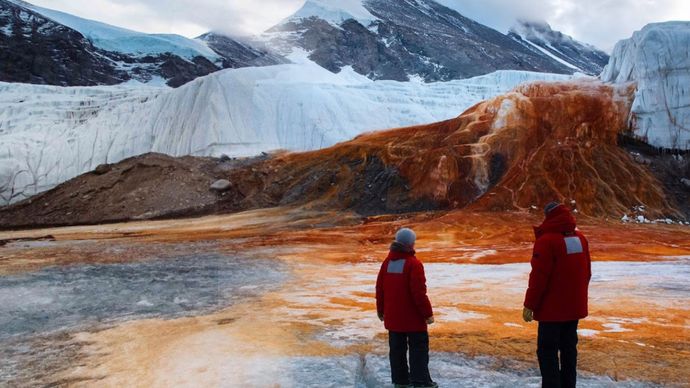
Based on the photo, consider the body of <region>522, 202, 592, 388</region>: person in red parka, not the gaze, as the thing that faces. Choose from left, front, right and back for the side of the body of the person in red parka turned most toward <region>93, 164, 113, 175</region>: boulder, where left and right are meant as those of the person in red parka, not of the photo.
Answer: front

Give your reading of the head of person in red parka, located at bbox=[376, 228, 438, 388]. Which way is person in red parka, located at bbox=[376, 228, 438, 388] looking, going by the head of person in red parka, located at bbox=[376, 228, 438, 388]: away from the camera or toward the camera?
away from the camera

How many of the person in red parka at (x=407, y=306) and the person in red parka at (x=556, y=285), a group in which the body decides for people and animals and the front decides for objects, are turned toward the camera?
0

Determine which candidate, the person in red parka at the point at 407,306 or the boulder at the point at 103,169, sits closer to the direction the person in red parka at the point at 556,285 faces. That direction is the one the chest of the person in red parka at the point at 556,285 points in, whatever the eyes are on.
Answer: the boulder

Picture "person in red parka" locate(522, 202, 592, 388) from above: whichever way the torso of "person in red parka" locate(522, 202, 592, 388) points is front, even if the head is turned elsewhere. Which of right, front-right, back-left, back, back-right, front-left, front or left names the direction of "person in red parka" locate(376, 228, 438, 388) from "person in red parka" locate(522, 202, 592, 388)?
front-left

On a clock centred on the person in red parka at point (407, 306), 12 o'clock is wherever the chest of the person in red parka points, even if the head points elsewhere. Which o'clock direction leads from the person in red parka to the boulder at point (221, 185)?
The boulder is roughly at 10 o'clock from the person in red parka.

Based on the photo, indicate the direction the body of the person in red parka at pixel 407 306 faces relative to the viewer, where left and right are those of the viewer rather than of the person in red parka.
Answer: facing away from the viewer and to the right of the viewer

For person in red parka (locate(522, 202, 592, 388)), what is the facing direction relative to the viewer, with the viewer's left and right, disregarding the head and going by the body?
facing away from the viewer and to the left of the viewer

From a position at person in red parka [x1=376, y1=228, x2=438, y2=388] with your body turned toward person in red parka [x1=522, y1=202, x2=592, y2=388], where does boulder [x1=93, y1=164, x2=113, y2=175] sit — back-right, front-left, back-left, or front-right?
back-left

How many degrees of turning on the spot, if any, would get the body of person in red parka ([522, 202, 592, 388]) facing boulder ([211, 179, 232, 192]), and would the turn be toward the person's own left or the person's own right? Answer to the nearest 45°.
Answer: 0° — they already face it
